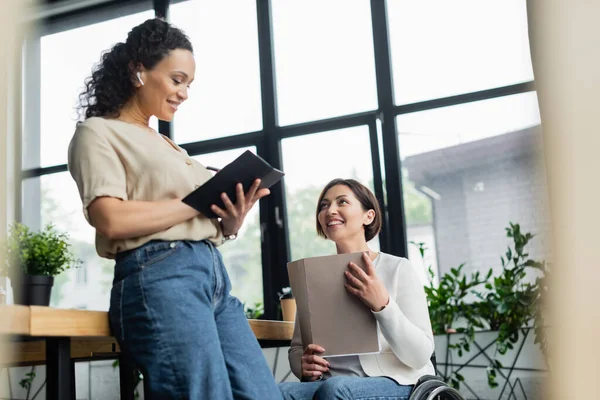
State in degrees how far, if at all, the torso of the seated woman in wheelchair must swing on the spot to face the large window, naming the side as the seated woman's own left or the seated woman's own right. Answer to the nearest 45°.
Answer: approximately 135° to the seated woman's own right

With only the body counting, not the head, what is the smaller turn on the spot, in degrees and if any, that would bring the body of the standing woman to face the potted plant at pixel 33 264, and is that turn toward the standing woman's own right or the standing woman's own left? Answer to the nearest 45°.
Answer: approximately 180°

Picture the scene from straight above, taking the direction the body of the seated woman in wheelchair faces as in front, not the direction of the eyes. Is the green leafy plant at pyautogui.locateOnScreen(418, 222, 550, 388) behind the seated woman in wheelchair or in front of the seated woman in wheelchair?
behind

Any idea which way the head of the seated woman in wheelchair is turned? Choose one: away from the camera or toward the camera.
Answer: toward the camera

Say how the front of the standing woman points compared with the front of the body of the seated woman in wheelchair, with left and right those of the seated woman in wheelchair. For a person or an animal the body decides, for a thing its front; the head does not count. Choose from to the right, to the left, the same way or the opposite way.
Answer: to the left

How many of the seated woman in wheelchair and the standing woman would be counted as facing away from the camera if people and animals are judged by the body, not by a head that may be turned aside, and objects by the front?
0

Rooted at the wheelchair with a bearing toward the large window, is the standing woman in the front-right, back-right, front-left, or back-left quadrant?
back-left

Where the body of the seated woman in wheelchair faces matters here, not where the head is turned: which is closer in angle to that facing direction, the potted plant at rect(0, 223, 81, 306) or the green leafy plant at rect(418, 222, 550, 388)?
the potted plant

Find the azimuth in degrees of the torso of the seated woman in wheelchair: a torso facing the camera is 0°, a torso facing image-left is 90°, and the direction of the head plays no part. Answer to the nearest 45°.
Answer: approximately 45°

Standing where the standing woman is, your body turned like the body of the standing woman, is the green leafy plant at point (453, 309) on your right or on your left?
on your left

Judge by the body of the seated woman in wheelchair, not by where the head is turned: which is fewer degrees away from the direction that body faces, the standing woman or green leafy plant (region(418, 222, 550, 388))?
the standing woman

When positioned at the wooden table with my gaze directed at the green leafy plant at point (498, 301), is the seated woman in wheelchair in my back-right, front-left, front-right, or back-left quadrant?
front-right
